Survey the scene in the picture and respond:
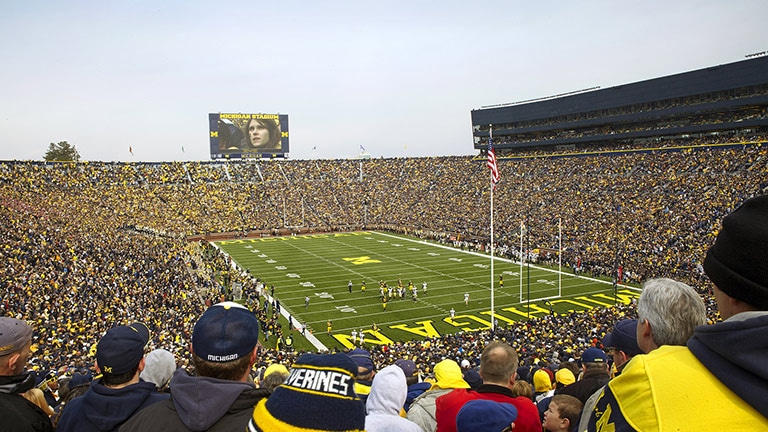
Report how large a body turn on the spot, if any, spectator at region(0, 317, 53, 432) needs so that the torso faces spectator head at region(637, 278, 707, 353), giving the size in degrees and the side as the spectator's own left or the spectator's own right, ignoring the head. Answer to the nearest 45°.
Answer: approximately 90° to the spectator's own right

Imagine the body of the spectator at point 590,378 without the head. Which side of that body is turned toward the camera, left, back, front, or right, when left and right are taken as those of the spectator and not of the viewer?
back

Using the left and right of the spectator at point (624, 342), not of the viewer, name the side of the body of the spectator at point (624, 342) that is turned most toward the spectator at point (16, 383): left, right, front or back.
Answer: left

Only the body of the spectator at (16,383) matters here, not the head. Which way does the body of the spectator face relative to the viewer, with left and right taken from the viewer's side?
facing away from the viewer and to the right of the viewer

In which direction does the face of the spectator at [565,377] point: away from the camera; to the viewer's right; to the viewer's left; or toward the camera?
away from the camera

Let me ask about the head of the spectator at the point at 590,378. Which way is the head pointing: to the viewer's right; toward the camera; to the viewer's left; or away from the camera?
away from the camera

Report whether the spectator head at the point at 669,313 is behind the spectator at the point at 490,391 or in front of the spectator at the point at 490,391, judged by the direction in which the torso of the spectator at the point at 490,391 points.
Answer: behind

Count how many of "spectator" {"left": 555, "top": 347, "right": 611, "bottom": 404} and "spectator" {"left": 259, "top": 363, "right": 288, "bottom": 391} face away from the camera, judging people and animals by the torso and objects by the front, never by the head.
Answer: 2

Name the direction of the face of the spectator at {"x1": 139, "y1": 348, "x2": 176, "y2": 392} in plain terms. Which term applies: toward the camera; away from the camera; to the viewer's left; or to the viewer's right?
away from the camera

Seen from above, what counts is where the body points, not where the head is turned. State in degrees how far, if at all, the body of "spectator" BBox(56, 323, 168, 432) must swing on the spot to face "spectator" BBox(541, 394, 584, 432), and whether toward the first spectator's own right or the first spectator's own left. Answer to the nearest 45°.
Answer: approximately 45° to the first spectator's own right

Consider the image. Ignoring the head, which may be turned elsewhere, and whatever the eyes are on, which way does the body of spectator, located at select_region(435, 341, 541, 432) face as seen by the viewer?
away from the camera

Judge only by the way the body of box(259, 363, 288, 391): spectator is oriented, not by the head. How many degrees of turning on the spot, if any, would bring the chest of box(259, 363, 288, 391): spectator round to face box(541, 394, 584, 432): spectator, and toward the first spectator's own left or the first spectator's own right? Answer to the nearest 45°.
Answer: approximately 135° to the first spectator's own right

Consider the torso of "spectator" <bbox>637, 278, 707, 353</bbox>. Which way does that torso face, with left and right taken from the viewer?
facing away from the viewer and to the left of the viewer

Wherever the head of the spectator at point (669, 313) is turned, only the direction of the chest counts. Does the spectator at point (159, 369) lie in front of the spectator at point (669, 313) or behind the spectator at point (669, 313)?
in front
